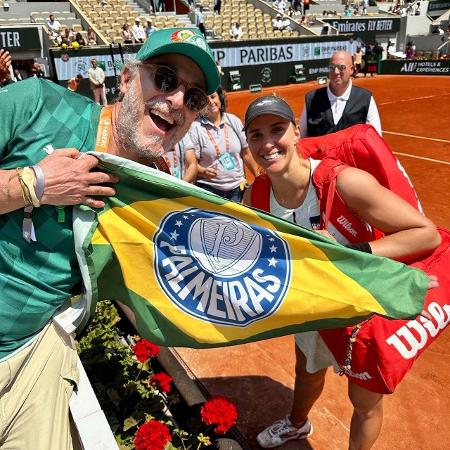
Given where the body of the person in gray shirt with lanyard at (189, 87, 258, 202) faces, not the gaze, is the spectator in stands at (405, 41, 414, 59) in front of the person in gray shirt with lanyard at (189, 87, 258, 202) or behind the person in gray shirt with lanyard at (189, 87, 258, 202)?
behind

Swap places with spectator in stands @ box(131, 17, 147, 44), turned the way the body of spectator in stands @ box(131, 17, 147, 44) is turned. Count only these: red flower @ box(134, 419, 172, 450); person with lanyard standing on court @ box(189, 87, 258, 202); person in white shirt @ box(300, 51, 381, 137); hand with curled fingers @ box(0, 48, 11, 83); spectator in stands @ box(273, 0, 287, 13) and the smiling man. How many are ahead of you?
5

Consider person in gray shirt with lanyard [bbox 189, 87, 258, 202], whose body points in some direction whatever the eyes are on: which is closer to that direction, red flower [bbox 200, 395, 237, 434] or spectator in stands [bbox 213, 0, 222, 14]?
the red flower

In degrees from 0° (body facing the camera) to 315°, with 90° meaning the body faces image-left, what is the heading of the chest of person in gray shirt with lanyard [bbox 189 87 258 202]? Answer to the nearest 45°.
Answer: approximately 0°

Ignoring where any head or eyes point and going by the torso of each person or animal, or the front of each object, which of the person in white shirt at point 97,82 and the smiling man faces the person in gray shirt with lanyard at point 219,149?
the person in white shirt

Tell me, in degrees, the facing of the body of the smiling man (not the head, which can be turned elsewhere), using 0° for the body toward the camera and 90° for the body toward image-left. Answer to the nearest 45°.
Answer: approximately 315°

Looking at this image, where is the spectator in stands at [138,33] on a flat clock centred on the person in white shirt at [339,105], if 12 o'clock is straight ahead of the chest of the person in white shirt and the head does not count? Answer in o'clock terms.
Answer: The spectator in stands is roughly at 5 o'clock from the person in white shirt.

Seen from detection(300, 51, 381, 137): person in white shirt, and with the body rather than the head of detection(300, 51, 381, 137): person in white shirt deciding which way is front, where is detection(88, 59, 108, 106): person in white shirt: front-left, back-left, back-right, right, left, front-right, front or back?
back-right

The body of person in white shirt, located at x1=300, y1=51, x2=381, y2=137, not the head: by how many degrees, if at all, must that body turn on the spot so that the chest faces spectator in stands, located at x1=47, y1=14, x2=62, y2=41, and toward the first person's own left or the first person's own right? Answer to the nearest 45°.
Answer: approximately 135° to the first person's own right
